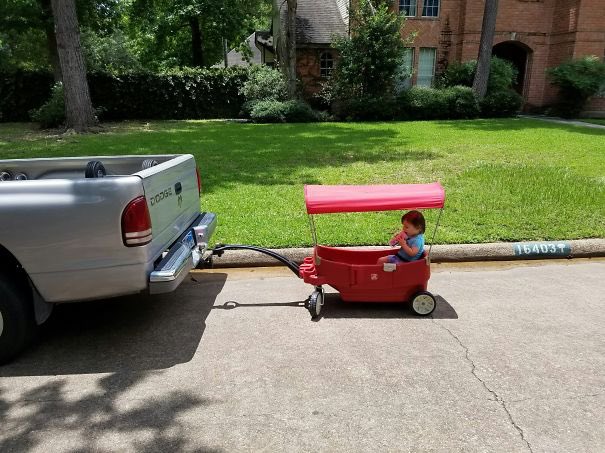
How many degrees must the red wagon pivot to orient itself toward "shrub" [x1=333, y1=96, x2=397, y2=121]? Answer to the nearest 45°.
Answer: approximately 90° to its right

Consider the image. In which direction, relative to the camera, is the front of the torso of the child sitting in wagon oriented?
to the viewer's left

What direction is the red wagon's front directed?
to the viewer's left

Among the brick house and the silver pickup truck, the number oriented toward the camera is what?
1

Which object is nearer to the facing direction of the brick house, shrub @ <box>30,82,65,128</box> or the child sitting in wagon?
the child sitting in wagon

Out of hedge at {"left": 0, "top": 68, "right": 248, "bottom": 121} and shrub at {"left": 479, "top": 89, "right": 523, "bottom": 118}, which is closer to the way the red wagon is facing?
the hedge

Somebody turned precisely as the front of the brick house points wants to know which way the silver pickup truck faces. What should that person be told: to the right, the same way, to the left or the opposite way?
to the right

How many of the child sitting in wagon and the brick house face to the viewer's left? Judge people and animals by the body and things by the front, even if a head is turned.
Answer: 1

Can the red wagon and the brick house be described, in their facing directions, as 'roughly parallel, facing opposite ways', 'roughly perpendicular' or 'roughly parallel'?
roughly perpendicular

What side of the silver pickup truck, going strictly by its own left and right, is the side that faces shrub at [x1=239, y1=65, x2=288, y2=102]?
right

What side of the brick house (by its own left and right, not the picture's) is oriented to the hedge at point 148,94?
right

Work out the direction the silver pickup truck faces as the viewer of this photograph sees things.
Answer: facing away from the viewer and to the left of the viewer

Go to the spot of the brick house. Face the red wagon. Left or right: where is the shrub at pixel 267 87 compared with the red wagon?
right

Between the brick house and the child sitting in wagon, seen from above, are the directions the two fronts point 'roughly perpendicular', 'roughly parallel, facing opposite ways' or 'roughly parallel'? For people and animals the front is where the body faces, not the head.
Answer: roughly perpendicular
